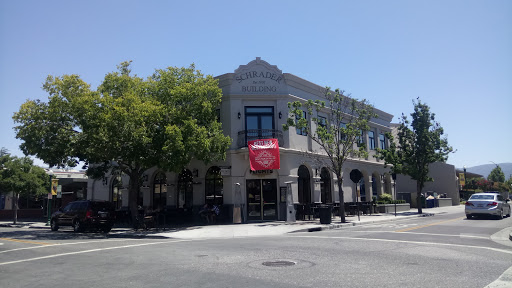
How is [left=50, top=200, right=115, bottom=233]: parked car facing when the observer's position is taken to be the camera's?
facing away from the viewer and to the left of the viewer

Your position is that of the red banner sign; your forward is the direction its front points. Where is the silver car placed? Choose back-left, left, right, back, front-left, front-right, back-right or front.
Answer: left

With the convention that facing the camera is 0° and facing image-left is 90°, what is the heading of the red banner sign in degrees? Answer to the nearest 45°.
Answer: approximately 0°

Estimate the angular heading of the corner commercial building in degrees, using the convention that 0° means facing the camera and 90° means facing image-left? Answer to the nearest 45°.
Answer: approximately 0°

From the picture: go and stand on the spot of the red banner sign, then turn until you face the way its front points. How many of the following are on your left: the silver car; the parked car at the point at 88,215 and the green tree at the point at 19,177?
1

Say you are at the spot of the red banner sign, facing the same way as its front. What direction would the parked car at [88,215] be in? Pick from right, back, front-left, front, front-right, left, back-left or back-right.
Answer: right

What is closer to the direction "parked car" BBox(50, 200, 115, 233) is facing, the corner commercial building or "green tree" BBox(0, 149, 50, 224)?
the green tree

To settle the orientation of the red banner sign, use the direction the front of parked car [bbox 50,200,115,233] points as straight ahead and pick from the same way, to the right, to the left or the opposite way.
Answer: to the left

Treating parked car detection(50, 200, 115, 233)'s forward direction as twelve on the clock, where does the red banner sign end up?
The red banner sign is roughly at 5 o'clock from the parked car.

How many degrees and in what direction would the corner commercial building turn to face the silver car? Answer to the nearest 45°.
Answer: approximately 90° to its left

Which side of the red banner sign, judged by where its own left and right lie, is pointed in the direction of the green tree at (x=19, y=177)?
right
